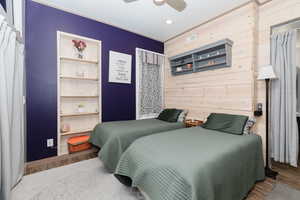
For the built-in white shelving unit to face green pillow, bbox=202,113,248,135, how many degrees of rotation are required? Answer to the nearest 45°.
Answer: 0° — it already faces it

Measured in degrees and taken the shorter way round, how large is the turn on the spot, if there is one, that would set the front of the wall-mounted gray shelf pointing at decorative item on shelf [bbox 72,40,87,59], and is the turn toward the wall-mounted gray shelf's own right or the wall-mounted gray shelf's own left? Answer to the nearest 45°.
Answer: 0° — it already faces it

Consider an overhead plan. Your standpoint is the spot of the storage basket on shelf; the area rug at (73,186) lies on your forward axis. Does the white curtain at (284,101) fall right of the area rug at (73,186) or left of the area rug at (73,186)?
left

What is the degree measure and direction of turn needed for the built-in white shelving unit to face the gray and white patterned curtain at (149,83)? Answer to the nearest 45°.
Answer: approximately 45° to its left

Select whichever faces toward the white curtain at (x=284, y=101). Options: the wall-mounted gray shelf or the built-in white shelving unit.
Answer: the built-in white shelving unit

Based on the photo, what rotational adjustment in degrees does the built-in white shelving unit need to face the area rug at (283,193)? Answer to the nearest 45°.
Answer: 0° — it already faces it

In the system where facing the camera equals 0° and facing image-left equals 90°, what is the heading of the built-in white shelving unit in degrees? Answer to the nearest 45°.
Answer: approximately 315°

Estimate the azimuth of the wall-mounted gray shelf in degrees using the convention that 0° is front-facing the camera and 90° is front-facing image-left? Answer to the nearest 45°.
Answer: approximately 45°

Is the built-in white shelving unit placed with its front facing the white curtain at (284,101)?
yes
